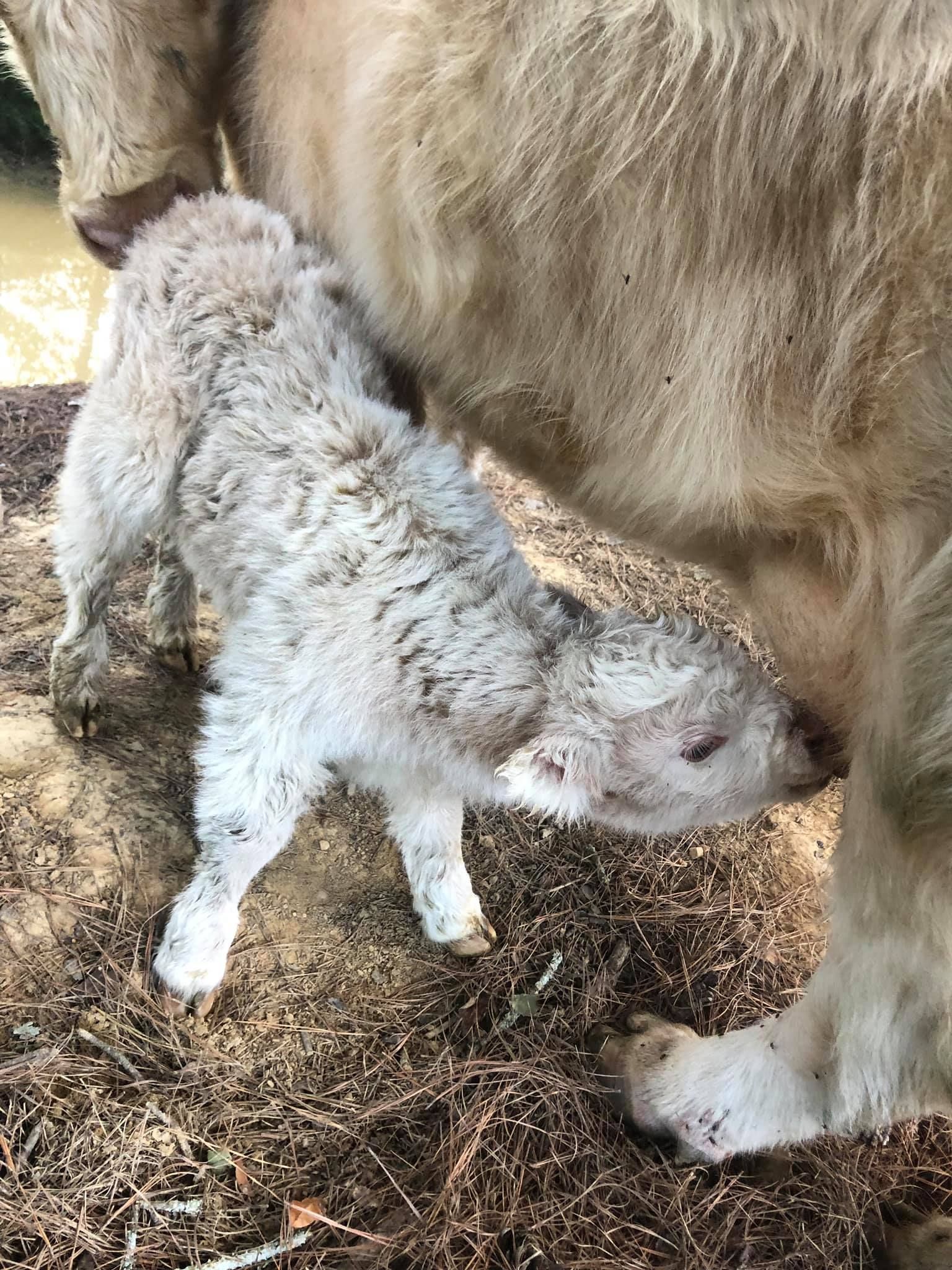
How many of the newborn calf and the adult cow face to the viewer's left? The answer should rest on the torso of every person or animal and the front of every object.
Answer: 1

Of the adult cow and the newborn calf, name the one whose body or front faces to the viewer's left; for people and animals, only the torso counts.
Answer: the adult cow

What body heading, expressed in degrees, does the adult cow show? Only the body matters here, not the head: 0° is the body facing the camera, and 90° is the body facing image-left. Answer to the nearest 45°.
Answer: approximately 90°

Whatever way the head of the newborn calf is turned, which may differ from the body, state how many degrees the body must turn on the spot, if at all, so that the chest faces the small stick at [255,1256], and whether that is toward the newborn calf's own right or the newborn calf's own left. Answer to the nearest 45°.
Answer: approximately 45° to the newborn calf's own right
